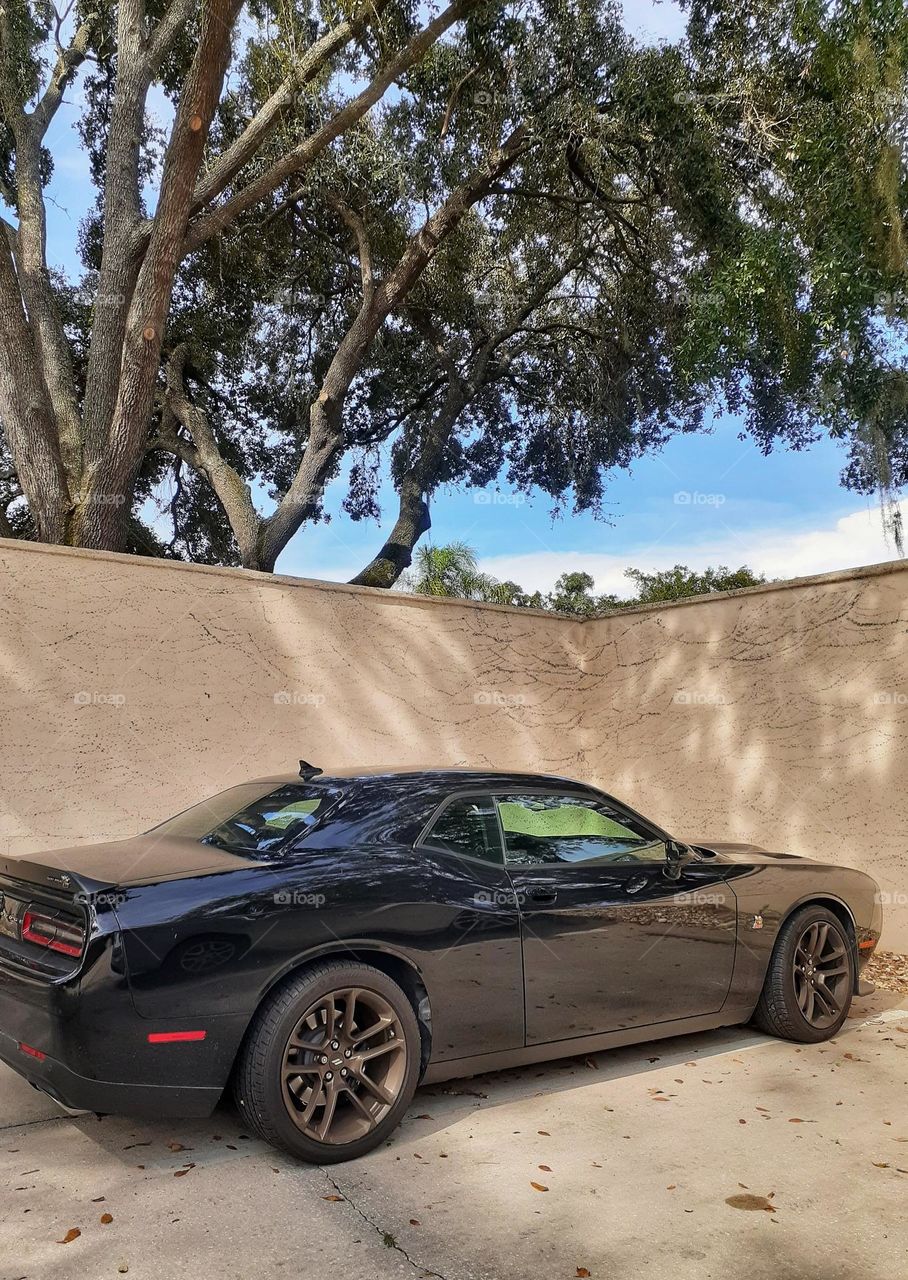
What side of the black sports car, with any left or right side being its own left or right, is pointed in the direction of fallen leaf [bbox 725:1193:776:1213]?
right

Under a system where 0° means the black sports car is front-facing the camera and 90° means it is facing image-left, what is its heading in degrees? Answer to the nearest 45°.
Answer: approximately 225°
